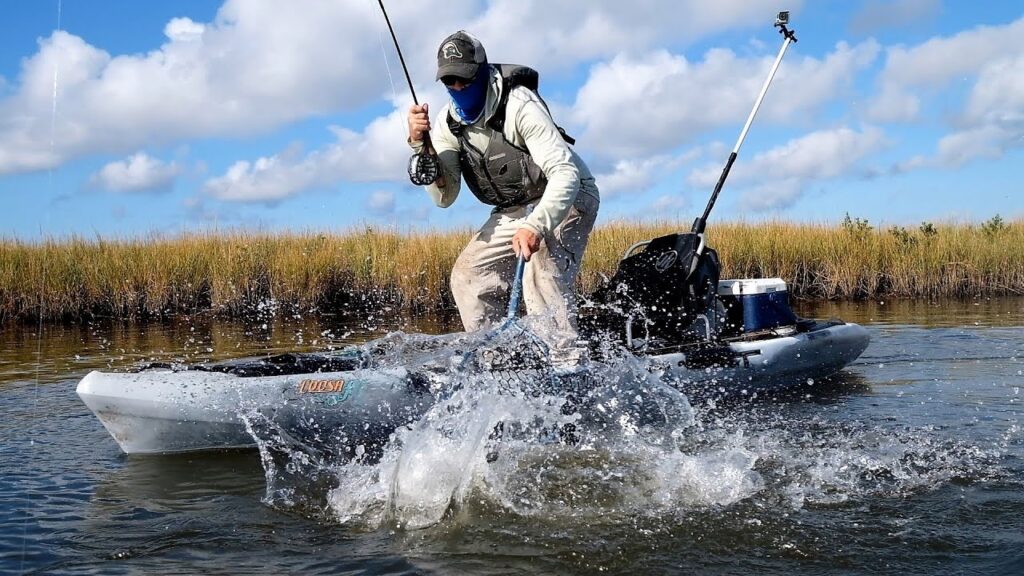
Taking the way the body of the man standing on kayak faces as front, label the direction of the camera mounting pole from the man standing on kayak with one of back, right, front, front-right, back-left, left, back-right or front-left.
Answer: back

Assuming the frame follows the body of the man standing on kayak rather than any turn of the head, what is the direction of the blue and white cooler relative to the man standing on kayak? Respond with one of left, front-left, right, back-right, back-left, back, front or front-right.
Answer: back

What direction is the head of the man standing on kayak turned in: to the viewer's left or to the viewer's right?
to the viewer's left

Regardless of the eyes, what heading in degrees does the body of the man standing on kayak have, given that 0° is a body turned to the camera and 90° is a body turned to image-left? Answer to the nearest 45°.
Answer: approximately 45°
